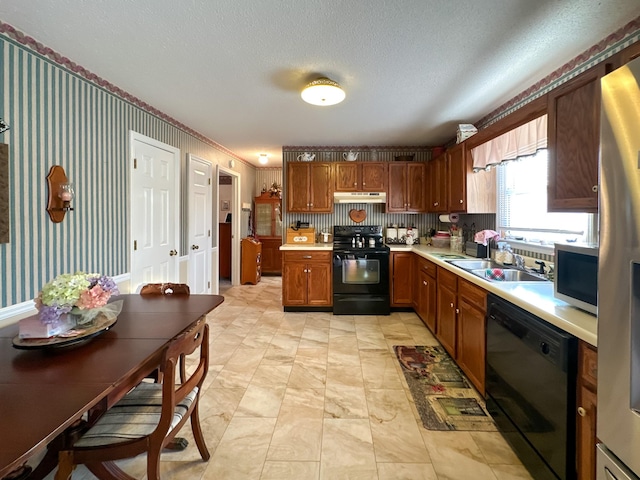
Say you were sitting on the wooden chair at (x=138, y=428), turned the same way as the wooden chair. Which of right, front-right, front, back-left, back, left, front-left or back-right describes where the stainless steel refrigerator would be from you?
back-left

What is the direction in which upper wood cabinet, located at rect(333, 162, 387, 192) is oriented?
toward the camera

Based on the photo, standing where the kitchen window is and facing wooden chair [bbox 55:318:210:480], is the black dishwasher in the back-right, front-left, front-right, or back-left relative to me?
front-left

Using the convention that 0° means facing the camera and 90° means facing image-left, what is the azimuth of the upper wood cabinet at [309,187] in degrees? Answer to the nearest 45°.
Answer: approximately 0°

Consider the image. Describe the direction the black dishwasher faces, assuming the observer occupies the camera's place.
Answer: facing the viewer and to the left of the viewer

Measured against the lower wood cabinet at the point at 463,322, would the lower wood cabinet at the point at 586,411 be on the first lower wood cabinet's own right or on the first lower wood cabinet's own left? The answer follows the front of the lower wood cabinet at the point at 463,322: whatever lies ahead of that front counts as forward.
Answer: on the first lower wood cabinet's own left

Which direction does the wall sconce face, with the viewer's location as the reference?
facing the viewer and to the right of the viewer

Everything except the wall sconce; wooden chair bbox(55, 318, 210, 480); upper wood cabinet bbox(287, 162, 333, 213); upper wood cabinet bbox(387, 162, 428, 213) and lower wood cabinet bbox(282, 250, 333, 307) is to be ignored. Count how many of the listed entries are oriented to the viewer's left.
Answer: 1

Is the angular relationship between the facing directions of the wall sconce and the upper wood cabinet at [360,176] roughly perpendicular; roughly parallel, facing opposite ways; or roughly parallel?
roughly perpendicular

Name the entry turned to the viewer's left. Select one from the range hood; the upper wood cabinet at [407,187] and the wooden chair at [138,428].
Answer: the wooden chair

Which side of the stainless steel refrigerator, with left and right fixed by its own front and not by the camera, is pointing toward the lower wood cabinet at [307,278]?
right

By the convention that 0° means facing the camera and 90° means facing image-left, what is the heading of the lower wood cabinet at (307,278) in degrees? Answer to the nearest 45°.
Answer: approximately 0°

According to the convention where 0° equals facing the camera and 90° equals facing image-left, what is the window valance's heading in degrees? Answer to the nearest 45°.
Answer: approximately 45°

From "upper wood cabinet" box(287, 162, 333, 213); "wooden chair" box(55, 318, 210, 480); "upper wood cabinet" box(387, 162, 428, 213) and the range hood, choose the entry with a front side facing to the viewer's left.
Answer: the wooden chair
